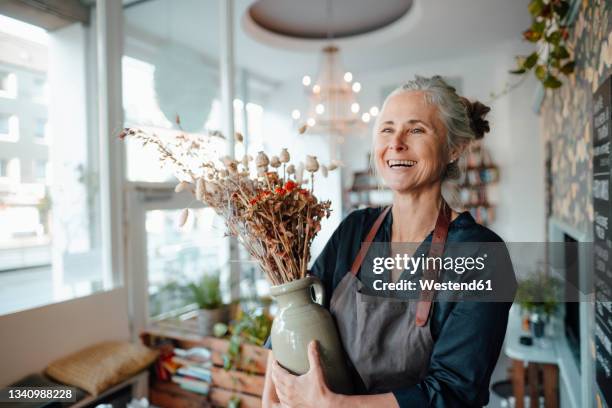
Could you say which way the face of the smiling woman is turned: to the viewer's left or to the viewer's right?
to the viewer's left

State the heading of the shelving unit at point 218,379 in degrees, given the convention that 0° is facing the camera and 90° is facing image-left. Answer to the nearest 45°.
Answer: approximately 45°

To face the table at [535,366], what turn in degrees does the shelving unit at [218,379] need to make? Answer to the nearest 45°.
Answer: approximately 135° to its left

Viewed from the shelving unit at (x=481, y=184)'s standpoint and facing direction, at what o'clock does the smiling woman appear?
The smiling woman is roughly at 12 o'clock from the shelving unit.

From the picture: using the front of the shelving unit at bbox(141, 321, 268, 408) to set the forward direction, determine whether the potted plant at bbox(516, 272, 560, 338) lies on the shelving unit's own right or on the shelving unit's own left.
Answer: on the shelving unit's own left

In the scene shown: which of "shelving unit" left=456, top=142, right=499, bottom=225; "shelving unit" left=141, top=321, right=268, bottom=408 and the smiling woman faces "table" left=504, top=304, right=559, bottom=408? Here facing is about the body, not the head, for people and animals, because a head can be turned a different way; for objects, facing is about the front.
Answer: "shelving unit" left=456, top=142, right=499, bottom=225

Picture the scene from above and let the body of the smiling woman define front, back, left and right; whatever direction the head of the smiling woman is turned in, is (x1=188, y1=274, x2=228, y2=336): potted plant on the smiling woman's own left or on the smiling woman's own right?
on the smiling woman's own right

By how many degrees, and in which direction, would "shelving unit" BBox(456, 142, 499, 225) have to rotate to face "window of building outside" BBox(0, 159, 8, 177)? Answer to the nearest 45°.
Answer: approximately 135° to its right

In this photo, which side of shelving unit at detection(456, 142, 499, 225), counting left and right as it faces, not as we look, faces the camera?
front

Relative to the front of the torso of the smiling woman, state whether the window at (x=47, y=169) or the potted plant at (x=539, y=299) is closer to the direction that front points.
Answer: the window
